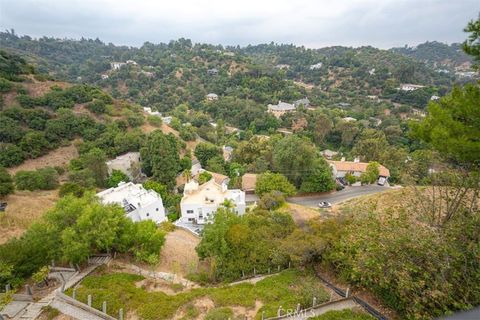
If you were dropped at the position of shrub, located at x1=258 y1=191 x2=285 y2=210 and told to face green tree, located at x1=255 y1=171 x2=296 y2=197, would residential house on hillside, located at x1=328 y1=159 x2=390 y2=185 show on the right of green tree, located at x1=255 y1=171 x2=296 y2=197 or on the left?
right

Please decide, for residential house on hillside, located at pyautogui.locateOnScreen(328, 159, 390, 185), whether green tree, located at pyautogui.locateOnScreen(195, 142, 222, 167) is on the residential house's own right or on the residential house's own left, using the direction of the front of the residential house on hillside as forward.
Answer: on the residential house's own right

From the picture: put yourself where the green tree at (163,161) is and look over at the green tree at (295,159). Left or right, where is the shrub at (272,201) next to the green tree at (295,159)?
right

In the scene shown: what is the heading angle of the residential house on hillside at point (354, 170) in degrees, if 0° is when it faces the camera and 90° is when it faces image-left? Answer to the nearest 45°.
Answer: approximately 0°

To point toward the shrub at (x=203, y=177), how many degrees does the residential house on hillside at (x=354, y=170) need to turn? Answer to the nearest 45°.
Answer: approximately 45° to its right

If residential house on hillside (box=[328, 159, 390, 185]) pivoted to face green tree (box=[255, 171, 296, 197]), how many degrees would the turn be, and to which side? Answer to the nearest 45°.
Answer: approximately 45° to its right

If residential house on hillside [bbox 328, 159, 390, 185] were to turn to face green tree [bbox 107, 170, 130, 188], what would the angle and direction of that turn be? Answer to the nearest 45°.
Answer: approximately 45° to its right

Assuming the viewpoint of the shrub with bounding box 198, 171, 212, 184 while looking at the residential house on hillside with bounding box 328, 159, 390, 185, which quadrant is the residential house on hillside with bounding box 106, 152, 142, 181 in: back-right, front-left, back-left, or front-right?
back-left

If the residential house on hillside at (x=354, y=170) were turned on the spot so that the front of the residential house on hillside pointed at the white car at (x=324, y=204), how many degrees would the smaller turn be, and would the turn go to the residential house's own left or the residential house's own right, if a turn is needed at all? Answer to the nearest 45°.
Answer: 0° — it already faces it
